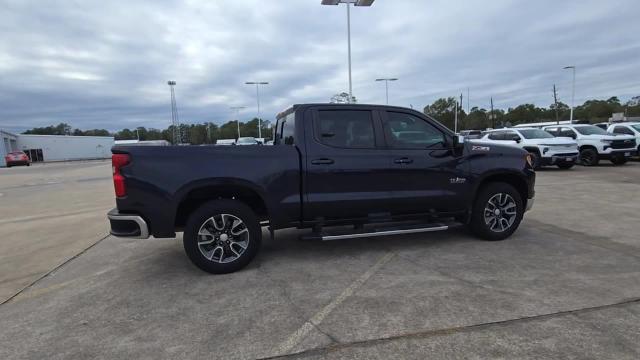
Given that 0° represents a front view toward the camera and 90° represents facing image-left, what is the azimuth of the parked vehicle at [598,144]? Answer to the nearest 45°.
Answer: approximately 315°

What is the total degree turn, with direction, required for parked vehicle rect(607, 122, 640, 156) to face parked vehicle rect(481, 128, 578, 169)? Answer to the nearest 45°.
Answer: approximately 90° to its right

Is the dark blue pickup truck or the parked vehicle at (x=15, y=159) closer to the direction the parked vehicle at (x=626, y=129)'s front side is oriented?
the dark blue pickup truck

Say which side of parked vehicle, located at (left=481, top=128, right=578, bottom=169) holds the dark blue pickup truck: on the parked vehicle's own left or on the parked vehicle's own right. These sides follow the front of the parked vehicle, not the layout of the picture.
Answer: on the parked vehicle's own right

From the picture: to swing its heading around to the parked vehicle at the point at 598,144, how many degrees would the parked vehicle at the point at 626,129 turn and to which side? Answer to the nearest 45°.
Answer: approximately 45° to its right

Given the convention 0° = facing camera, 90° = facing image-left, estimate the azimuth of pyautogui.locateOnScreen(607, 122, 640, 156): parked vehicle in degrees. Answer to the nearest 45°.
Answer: approximately 315°

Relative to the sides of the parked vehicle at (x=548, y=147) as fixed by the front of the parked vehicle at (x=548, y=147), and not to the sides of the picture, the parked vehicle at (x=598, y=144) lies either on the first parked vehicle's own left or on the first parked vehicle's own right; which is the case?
on the first parked vehicle's own left

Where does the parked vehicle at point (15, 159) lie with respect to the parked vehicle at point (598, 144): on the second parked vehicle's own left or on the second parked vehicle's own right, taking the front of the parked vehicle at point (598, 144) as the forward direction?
on the second parked vehicle's own right

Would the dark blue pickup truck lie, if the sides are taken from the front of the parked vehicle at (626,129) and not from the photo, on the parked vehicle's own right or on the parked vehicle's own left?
on the parked vehicle's own right
